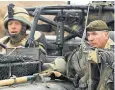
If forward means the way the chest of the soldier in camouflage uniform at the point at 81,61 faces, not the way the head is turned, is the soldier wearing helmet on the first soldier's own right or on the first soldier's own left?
on the first soldier's own right

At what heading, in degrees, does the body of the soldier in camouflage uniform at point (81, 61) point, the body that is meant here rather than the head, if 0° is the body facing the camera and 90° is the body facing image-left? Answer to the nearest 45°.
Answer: approximately 45°

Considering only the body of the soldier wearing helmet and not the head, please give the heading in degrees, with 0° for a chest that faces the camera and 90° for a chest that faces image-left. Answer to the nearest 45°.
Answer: approximately 45°

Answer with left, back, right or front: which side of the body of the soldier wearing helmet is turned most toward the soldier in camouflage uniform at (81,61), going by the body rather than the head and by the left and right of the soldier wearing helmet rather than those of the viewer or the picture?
left
